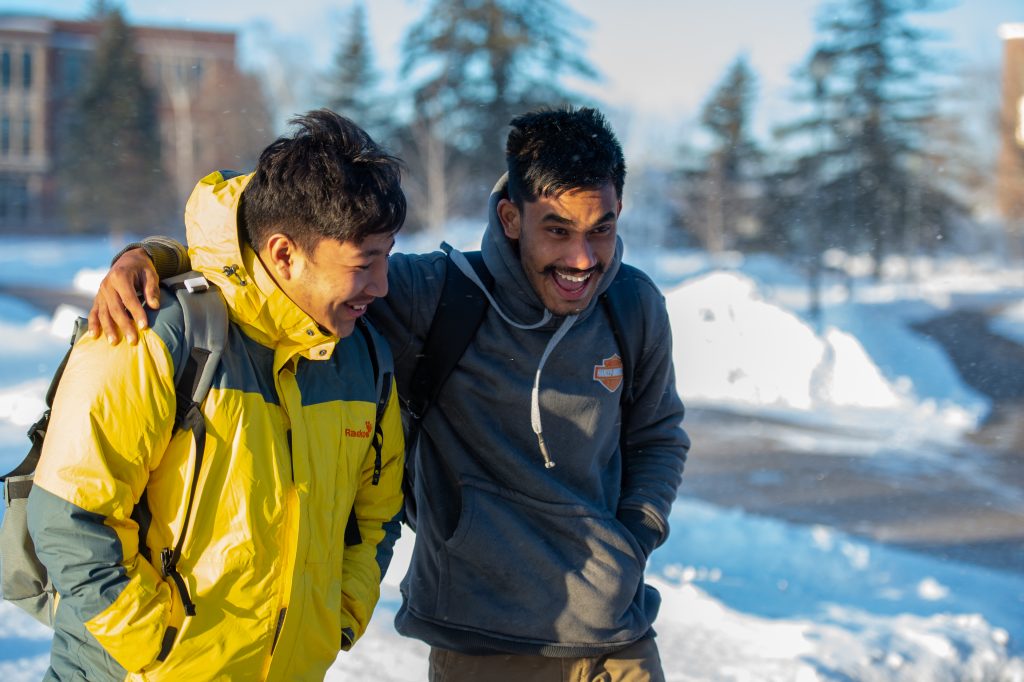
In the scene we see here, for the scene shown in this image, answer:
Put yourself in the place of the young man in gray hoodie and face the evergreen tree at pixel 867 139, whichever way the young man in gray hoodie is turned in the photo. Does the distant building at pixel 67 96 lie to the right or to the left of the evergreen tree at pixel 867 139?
left

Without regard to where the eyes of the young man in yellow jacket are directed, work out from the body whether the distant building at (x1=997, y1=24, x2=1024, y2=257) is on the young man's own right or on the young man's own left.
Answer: on the young man's own left

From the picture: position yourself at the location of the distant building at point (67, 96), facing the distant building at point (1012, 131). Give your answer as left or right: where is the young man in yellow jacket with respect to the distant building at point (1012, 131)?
right

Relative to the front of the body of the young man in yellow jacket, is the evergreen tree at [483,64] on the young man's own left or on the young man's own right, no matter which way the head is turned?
on the young man's own left

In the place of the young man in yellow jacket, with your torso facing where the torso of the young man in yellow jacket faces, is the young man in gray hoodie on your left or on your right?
on your left

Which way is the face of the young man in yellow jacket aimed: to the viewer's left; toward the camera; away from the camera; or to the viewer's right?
to the viewer's right

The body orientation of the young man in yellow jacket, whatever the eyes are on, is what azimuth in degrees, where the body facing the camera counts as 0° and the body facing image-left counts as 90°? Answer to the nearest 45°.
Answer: approximately 315°

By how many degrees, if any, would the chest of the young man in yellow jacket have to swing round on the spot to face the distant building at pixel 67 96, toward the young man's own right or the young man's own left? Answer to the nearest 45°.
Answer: approximately 135° to the young man's own left

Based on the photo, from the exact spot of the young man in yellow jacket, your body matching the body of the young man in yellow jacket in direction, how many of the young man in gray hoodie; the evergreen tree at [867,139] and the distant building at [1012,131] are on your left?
3

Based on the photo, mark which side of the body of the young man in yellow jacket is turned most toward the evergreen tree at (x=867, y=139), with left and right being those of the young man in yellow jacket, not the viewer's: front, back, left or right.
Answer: left
